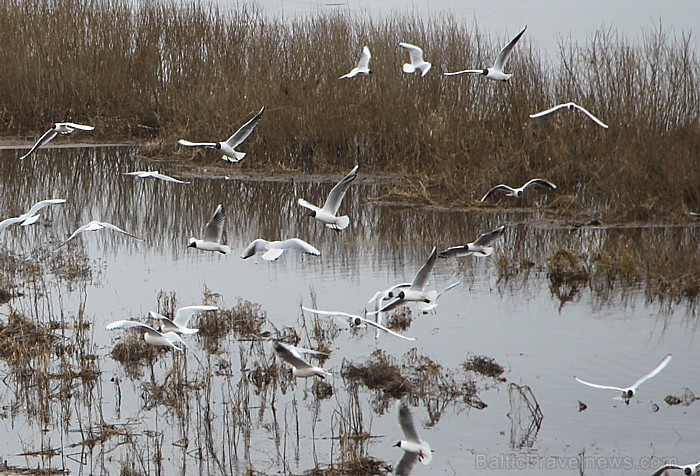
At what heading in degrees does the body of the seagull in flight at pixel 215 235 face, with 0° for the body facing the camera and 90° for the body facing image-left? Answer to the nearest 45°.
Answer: approximately 90°

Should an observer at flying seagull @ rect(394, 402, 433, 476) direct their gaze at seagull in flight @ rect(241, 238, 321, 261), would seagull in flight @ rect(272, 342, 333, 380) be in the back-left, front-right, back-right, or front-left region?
front-left

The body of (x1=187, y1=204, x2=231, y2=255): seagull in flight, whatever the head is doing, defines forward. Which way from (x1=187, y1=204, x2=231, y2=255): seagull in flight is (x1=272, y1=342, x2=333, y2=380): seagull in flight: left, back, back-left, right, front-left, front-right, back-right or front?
left

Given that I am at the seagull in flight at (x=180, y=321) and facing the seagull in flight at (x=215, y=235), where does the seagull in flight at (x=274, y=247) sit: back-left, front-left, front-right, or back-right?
front-right
